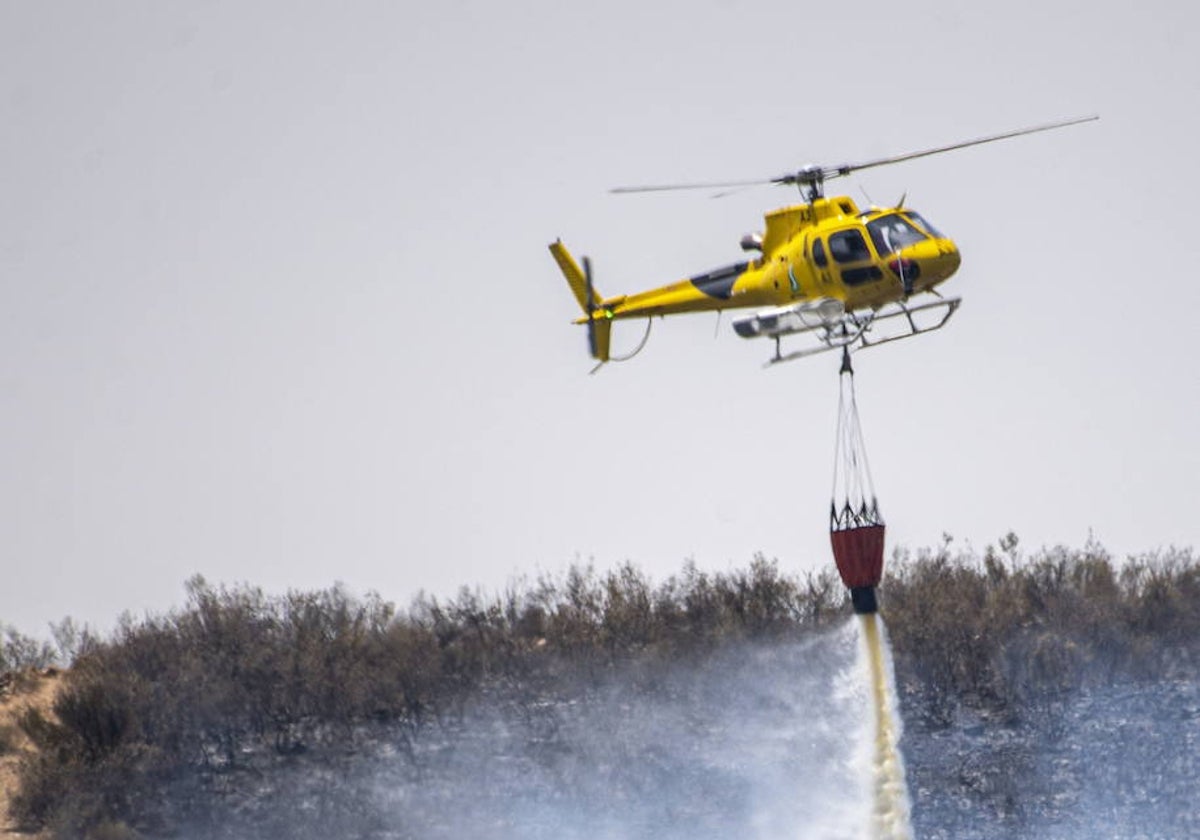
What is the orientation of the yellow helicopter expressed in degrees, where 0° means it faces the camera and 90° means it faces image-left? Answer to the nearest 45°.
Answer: approximately 315°
